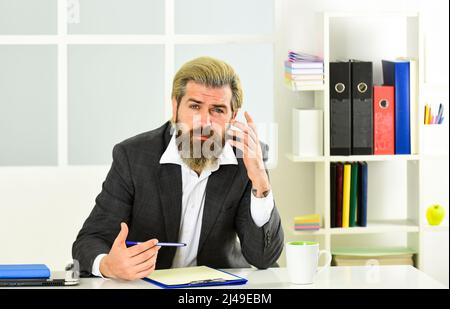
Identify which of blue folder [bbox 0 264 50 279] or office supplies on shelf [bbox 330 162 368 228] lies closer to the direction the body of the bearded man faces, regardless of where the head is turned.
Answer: the blue folder

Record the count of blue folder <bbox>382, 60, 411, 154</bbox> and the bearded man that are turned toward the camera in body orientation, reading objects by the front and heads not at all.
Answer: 2

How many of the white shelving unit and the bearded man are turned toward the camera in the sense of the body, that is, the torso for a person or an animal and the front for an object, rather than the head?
2

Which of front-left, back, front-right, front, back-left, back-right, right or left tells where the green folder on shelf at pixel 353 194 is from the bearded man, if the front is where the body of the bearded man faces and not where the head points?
back-left

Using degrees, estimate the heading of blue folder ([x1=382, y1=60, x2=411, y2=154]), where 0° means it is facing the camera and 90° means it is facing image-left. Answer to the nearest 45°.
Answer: approximately 0°

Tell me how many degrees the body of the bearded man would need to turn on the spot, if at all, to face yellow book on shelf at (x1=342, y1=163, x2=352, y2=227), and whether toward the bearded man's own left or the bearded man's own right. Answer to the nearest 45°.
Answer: approximately 135° to the bearded man's own left

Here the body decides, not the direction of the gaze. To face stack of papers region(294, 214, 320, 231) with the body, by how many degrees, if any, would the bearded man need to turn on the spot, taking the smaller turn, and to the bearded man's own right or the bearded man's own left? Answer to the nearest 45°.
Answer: approximately 135° to the bearded man's own left
